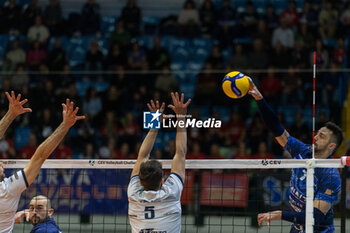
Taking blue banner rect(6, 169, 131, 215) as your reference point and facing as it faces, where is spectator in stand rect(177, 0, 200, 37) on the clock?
The spectator in stand is roughly at 7 o'clock from the blue banner.

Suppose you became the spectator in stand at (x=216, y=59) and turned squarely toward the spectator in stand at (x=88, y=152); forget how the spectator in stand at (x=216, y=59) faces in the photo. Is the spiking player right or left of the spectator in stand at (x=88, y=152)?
left

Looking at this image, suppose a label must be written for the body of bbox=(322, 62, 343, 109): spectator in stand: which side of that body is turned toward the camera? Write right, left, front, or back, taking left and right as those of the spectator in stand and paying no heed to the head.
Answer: front

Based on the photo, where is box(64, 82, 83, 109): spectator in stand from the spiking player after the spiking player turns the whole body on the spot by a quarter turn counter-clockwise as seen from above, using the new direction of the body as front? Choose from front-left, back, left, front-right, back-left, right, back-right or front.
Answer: back

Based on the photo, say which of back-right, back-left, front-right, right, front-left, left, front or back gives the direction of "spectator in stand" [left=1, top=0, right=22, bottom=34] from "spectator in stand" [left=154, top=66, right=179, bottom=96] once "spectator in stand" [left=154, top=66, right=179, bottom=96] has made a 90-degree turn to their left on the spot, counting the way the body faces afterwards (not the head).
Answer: back-left

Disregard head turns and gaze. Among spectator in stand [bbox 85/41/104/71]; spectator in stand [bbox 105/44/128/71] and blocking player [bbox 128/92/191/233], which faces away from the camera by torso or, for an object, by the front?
the blocking player

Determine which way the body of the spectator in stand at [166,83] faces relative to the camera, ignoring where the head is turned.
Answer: toward the camera

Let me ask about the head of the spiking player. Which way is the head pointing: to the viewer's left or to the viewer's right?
to the viewer's left

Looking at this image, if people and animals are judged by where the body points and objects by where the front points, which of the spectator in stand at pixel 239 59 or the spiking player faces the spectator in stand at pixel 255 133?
the spectator in stand at pixel 239 59

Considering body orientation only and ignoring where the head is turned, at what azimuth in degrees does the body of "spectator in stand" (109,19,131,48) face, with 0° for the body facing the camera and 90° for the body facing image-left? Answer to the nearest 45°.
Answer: approximately 0°

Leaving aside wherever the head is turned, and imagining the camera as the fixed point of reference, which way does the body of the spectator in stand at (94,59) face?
toward the camera

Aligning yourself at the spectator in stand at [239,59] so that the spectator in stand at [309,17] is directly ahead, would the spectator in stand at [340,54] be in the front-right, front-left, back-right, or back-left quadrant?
front-right

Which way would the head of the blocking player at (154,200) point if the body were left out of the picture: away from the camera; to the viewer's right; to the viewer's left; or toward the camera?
away from the camera

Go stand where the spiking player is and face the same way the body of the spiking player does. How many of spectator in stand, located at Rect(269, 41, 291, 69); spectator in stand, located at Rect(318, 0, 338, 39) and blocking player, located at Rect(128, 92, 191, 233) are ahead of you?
1

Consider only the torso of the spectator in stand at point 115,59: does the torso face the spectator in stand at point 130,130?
yes

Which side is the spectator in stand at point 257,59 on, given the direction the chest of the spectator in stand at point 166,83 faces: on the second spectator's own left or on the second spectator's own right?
on the second spectator's own left

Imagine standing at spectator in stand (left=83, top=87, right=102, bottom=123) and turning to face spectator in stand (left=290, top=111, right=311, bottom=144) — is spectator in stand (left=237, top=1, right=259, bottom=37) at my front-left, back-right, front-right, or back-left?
front-left

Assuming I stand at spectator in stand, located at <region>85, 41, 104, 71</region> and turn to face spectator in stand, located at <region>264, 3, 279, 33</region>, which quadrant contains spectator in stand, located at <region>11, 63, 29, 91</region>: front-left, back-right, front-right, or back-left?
back-right

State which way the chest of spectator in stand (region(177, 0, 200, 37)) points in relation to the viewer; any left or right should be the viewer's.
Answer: facing the viewer
